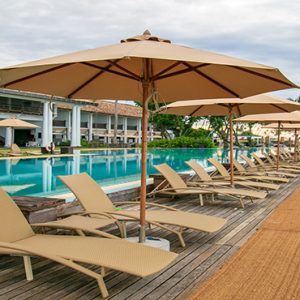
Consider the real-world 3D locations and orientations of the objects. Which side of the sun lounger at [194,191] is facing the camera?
right

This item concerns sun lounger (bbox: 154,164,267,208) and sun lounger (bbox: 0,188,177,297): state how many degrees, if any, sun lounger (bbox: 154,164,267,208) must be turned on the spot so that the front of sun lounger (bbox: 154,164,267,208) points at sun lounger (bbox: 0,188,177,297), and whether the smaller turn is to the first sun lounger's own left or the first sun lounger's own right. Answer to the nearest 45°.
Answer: approximately 90° to the first sun lounger's own right

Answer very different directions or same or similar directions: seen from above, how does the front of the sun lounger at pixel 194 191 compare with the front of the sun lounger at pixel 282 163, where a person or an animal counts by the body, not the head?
same or similar directions

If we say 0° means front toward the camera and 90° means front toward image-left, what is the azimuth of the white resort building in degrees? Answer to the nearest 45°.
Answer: approximately 315°

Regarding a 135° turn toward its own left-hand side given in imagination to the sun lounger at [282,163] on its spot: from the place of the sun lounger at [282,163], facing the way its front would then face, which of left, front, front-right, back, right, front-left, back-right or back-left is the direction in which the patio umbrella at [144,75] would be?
back-left

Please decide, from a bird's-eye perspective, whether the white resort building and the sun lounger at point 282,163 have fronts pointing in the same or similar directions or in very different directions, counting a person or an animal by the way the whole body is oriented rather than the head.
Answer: same or similar directions

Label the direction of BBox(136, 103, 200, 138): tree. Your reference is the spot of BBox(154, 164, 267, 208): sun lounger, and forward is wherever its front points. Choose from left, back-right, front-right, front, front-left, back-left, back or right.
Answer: left

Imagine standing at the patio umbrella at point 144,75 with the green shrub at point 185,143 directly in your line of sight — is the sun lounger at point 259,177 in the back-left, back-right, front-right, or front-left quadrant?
front-right

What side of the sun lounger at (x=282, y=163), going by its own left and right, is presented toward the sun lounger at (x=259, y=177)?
right

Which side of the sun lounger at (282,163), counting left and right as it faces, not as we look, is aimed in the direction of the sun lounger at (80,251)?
right

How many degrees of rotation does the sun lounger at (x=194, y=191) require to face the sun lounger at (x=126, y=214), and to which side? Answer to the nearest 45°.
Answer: approximately 90° to its right

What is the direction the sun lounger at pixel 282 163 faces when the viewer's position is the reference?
facing to the right of the viewer
